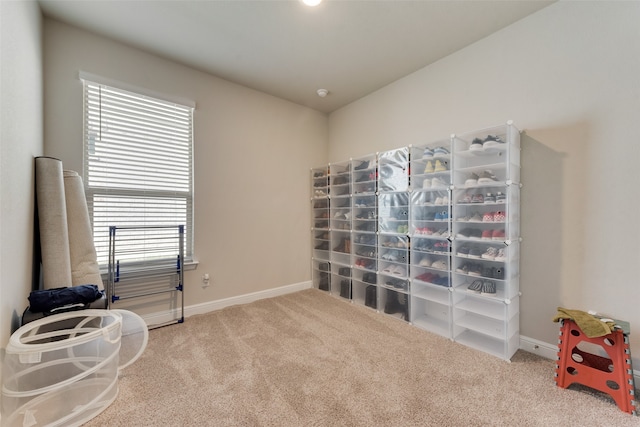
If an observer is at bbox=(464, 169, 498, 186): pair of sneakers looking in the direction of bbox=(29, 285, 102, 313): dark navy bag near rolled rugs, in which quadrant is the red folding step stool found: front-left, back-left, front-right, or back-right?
back-left

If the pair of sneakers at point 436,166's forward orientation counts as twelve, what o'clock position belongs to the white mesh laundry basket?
The white mesh laundry basket is roughly at 12 o'clock from the pair of sneakers.

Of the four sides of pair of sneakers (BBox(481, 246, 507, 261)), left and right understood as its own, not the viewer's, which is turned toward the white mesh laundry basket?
front

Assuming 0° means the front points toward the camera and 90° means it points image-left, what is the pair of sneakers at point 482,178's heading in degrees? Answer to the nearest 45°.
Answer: approximately 45°

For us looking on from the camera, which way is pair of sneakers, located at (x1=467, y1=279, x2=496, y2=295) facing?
facing the viewer and to the left of the viewer
